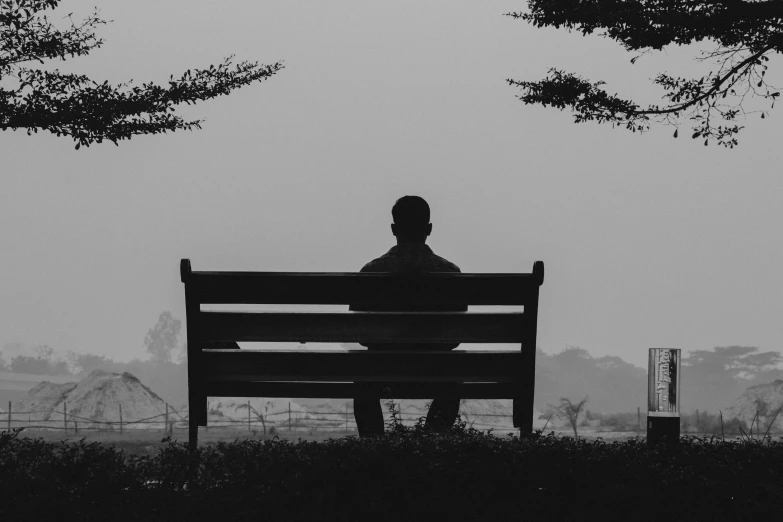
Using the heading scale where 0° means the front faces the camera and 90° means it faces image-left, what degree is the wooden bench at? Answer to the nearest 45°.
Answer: approximately 180°

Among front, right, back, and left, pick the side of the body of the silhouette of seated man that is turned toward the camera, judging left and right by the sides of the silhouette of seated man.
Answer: back

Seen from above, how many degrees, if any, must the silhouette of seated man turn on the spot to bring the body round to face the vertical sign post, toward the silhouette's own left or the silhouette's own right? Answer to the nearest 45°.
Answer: approximately 135° to the silhouette's own right

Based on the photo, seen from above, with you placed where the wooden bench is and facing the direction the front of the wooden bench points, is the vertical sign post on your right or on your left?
on your right
